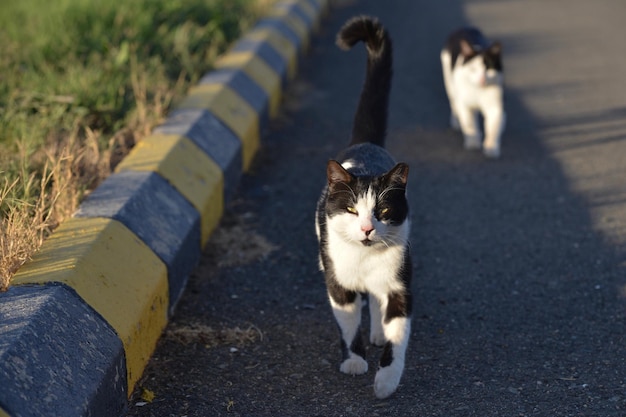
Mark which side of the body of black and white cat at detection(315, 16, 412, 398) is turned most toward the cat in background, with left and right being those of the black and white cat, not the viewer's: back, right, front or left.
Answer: back

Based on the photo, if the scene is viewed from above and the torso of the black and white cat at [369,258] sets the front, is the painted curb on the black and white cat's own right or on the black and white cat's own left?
on the black and white cat's own right

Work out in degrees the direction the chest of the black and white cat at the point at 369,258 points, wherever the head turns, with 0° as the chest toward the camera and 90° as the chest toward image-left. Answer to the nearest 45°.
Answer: approximately 0°
